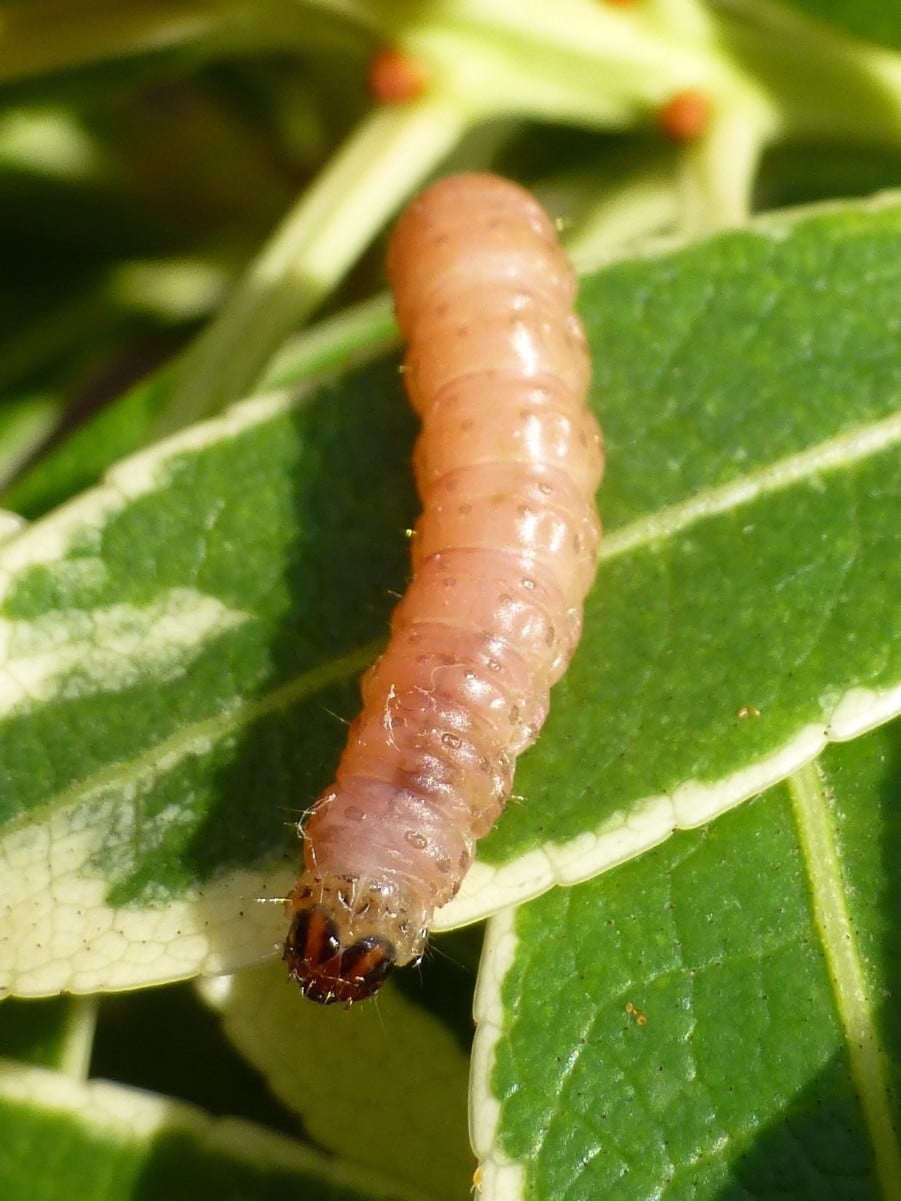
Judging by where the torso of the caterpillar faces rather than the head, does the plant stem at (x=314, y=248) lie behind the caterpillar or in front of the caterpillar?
behind

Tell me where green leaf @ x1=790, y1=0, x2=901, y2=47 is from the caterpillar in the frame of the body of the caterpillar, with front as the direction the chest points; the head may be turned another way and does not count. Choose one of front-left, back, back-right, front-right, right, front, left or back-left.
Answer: back-left

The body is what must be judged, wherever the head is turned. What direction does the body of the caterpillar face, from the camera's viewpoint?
toward the camera

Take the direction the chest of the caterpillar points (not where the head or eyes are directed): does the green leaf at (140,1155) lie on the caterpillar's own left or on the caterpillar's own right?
on the caterpillar's own right
